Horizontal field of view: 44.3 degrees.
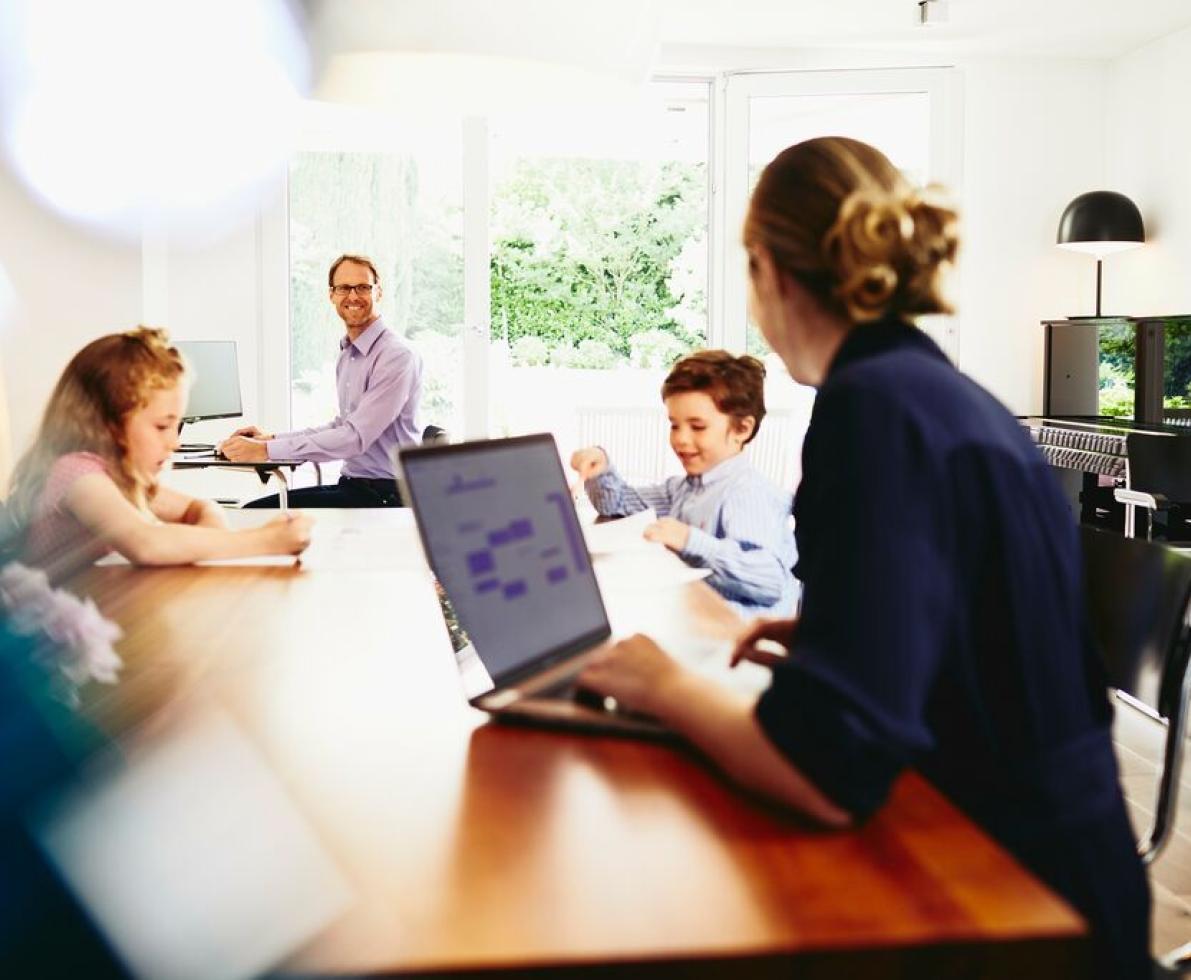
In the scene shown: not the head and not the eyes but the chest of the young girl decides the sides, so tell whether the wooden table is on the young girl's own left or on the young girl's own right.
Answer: on the young girl's own right

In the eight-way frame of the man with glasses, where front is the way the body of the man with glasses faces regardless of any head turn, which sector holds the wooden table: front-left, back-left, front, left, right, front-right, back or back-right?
front-left

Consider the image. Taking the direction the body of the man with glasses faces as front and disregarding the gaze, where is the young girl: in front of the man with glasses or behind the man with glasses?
in front

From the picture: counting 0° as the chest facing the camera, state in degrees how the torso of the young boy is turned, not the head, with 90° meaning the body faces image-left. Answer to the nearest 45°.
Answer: approximately 45°

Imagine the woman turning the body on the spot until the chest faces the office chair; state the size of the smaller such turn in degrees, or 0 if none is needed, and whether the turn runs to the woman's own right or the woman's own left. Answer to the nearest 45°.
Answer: approximately 45° to the woman's own right

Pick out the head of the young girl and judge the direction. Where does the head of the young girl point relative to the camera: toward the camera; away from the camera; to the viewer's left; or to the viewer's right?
to the viewer's right

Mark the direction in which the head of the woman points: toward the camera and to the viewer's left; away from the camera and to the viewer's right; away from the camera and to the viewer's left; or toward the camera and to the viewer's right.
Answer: away from the camera and to the viewer's left

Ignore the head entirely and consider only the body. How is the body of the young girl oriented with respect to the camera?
to the viewer's right

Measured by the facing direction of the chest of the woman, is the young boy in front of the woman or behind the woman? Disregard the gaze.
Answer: in front

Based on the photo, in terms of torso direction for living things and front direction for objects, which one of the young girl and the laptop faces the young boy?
the young girl

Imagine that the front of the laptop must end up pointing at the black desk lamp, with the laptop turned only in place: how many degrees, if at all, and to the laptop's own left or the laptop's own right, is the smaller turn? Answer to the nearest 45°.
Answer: approximately 90° to the laptop's own left

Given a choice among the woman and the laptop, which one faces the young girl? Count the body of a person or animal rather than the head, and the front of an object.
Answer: the woman
